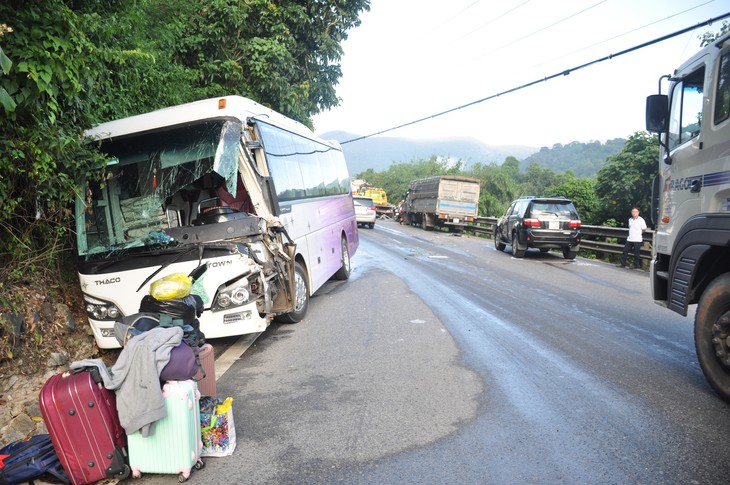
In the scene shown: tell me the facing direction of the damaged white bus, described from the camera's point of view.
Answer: facing the viewer and to the left of the viewer

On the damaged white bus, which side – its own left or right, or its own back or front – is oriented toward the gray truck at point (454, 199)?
back

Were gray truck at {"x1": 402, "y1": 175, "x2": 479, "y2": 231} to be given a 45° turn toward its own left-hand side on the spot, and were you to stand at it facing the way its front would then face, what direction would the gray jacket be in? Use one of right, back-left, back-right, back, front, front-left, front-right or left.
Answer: left

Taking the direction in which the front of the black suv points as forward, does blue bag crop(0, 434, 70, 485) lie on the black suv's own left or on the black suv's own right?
on the black suv's own left

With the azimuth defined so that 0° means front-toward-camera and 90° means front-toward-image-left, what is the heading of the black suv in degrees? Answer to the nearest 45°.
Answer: approximately 135°

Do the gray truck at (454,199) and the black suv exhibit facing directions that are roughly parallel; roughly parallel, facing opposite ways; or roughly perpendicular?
roughly parallel
